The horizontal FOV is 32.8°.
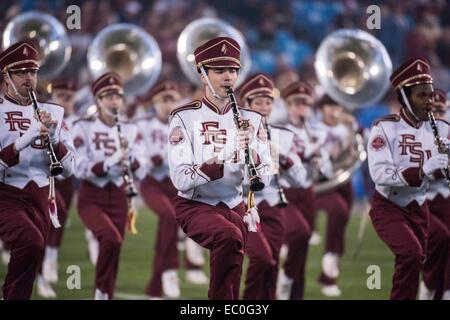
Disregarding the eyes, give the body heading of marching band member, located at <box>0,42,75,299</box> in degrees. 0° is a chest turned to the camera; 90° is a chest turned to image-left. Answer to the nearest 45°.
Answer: approximately 315°

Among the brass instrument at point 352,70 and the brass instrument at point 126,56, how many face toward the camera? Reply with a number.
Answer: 2

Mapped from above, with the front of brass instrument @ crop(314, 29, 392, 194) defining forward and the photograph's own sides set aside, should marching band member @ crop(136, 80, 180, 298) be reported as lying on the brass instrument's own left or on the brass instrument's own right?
on the brass instrument's own right

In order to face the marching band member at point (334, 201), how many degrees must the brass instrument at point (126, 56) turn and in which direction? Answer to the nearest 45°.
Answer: approximately 90° to its left
